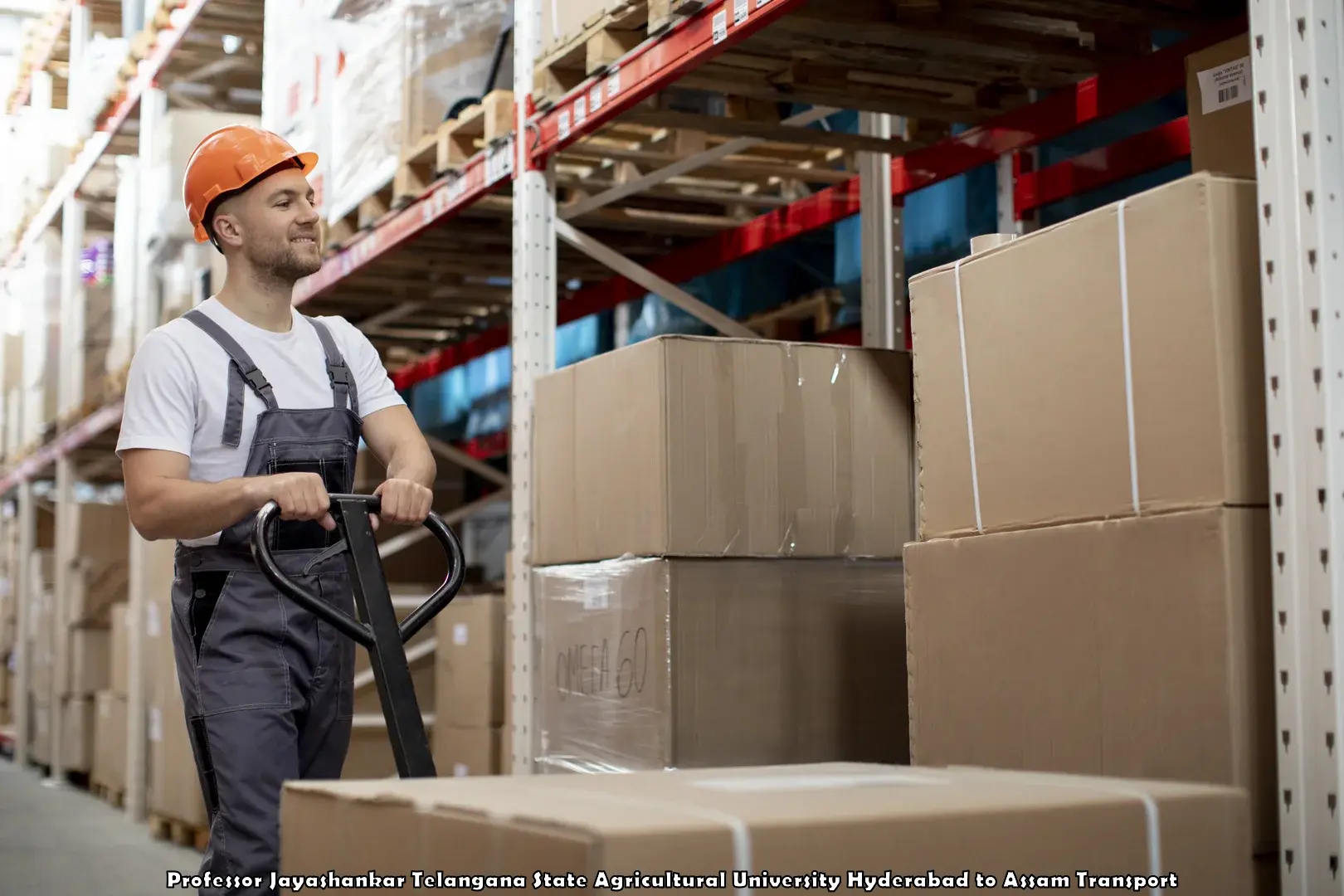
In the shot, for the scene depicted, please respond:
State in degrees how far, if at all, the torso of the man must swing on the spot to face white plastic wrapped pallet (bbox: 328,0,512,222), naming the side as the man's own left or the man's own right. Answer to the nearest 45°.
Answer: approximately 135° to the man's own left

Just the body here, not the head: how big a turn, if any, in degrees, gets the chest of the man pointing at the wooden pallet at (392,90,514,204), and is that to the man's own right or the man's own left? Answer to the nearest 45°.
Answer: approximately 135° to the man's own left

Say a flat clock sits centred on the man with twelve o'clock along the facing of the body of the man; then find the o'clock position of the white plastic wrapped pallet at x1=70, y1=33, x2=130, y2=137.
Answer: The white plastic wrapped pallet is roughly at 7 o'clock from the man.

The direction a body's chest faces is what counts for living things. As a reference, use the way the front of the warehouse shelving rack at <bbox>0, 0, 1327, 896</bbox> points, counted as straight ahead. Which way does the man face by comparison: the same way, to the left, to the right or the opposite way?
to the left

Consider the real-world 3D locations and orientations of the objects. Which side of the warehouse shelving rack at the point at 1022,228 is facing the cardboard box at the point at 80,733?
right

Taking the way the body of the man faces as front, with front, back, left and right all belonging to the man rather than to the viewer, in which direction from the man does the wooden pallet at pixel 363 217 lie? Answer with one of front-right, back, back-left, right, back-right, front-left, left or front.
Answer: back-left

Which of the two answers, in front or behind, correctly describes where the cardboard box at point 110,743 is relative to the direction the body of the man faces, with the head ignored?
behind

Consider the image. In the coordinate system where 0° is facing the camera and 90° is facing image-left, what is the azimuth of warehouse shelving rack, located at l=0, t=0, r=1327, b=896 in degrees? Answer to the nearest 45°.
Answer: approximately 45°
